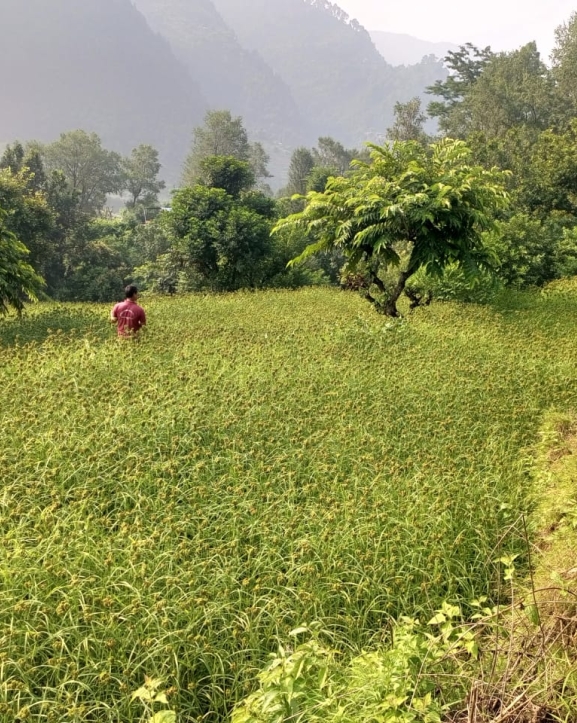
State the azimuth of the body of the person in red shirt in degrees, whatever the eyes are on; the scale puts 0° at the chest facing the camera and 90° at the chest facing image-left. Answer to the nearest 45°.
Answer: approximately 180°

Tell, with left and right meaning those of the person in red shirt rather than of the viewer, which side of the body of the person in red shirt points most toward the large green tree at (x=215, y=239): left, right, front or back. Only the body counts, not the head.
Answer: front

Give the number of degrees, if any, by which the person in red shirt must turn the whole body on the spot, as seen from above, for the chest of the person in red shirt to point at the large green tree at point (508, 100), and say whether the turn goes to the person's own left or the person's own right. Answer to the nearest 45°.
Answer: approximately 45° to the person's own right

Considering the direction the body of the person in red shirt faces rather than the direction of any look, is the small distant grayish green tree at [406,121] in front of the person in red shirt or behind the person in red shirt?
in front
